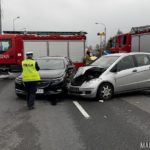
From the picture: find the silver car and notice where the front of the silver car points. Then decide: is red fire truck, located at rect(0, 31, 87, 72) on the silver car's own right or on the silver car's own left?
on the silver car's own right

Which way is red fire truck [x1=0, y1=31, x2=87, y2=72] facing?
to the viewer's left

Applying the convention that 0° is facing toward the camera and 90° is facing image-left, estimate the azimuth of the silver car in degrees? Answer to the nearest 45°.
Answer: approximately 45°

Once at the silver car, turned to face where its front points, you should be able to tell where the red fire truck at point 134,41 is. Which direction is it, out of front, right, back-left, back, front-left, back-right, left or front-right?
back-right

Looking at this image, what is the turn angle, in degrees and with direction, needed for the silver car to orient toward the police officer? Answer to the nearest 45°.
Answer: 0° — it already faces them

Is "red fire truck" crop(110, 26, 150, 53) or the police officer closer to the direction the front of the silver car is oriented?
the police officer

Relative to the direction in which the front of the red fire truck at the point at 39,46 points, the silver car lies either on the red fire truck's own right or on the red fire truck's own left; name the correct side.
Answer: on the red fire truck's own left

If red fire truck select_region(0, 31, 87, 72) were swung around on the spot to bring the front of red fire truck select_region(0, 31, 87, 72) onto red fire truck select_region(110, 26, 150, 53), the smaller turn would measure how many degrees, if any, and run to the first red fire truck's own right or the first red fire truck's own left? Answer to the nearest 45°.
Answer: approximately 180°

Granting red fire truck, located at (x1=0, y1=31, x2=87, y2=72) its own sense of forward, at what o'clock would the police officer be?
The police officer is roughly at 9 o'clock from the red fire truck.
